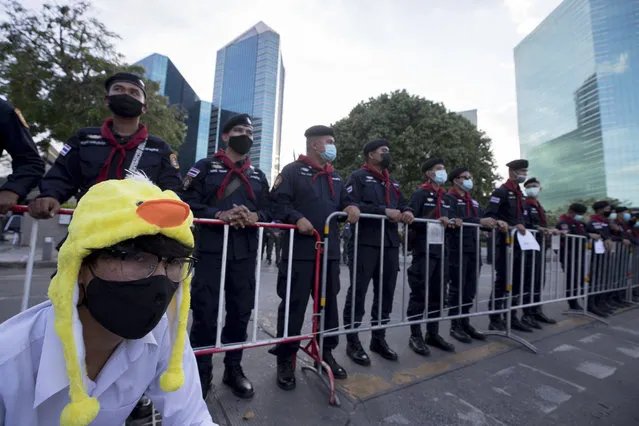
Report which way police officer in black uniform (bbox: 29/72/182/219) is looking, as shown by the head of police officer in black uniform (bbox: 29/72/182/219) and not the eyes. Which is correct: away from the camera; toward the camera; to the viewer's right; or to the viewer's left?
toward the camera

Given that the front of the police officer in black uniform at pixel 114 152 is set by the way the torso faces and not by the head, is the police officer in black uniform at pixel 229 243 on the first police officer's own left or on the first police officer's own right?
on the first police officer's own left

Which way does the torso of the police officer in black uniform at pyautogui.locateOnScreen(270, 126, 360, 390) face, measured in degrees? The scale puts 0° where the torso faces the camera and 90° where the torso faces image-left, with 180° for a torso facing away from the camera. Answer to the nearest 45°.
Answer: approximately 315°

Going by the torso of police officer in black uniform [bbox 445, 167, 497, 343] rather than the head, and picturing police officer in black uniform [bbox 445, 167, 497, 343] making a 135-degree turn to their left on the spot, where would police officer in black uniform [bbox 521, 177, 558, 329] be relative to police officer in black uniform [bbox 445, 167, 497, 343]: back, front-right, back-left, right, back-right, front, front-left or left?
front-right

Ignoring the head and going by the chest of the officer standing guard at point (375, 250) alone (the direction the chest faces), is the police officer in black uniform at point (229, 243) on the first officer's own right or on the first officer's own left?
on the first officer's own right

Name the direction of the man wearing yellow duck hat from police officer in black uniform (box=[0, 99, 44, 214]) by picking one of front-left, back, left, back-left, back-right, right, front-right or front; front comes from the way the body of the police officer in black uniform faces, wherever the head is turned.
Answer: front

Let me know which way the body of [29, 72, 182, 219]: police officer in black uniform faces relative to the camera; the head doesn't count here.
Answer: toward the camera

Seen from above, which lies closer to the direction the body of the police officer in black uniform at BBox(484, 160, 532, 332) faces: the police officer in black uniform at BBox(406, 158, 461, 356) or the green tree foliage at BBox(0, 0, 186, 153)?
the police officer in black uniform

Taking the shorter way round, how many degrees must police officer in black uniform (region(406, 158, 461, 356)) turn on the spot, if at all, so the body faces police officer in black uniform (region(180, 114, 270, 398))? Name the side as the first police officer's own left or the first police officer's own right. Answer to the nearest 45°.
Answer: approximately 90° to the first police officer's own right

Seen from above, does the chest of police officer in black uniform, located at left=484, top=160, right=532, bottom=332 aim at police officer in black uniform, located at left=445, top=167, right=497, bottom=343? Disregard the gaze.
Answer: no

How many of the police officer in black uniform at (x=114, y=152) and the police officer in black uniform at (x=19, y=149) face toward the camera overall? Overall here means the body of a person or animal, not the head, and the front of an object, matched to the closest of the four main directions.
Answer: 2

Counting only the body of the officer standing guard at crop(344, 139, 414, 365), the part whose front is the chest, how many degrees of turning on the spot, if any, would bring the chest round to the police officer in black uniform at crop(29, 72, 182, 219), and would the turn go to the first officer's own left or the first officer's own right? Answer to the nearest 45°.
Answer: approximately 90° to the first officer's own right

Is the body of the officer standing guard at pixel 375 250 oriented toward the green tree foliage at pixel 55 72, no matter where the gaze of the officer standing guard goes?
no

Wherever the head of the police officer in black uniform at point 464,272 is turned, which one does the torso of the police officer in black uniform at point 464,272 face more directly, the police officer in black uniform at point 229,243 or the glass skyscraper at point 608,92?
the police officer in black uniform

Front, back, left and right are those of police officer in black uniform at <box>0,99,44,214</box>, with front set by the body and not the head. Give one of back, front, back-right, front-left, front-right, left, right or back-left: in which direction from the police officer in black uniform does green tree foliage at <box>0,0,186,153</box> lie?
back

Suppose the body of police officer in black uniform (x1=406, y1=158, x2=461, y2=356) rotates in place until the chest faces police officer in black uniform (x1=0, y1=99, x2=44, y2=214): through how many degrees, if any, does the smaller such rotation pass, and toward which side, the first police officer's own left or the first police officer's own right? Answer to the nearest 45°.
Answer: approximately 90° to the first police officer's own right

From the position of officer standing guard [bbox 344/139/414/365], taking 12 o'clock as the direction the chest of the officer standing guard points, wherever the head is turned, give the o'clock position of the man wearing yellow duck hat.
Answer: The man wearing yellow duck hat is roughly at 2 o'clock from the officer standing guard.

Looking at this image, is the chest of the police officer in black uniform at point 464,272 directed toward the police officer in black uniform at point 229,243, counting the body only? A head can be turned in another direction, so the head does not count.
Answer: no
